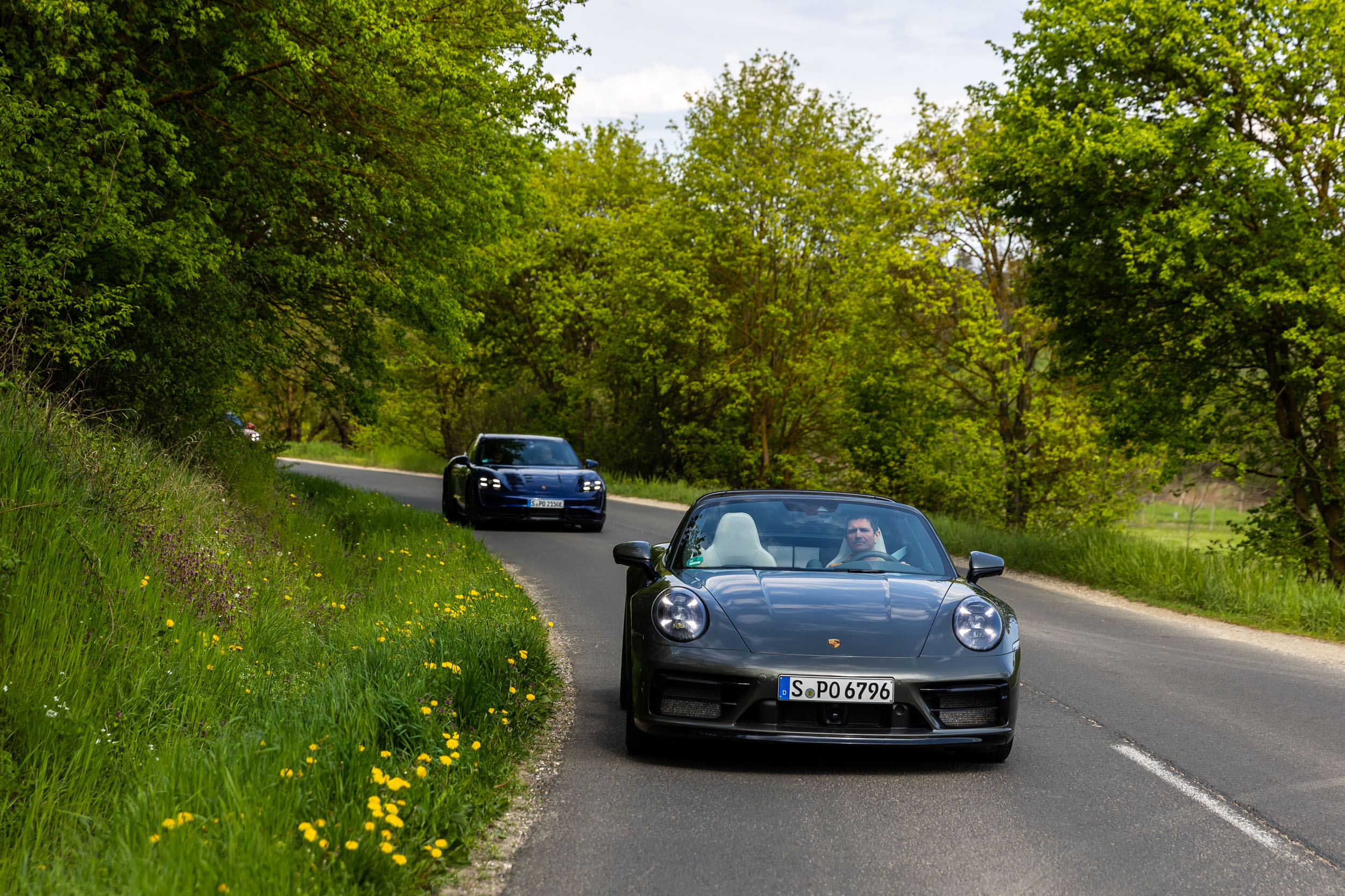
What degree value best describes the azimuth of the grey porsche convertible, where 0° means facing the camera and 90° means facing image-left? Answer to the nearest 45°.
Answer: approximately 0°

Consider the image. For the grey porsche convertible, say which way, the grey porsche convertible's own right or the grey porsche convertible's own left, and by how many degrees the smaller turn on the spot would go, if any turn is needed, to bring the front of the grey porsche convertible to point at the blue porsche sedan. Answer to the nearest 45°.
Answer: approximately 180°

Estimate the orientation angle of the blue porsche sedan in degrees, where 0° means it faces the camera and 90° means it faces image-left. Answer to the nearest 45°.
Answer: approximately 0°

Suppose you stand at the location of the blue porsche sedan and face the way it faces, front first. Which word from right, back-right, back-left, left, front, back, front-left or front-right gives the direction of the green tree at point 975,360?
back-left

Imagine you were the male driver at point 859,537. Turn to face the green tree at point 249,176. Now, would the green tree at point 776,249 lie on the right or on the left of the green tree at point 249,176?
right

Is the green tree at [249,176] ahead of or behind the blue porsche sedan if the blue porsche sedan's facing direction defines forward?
ahead

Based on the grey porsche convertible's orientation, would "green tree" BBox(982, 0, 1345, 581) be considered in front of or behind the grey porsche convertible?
behind

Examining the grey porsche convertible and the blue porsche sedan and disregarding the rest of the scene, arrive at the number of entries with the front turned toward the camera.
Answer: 2

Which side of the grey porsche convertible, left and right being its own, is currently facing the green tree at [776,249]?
back
